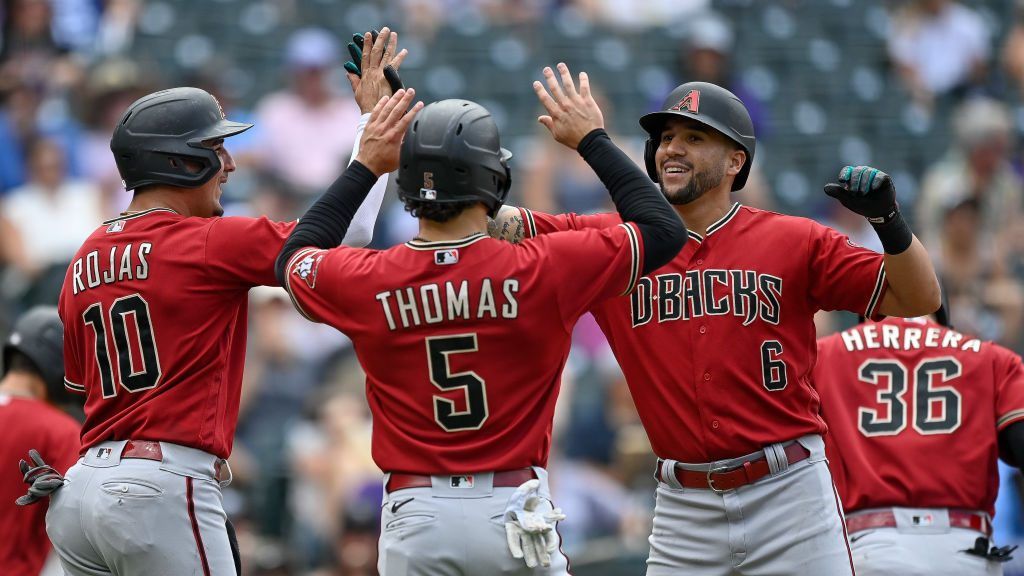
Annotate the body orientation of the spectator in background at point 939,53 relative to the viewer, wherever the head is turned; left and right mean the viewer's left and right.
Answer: facing the viewer

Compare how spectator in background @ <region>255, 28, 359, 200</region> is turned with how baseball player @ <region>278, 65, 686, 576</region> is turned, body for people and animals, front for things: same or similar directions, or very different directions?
very different directions

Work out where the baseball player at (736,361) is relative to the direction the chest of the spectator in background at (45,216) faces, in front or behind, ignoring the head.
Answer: in front

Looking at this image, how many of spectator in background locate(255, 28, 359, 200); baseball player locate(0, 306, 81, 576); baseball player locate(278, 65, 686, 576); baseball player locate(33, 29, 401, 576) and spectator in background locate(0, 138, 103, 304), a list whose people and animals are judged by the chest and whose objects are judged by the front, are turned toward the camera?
2

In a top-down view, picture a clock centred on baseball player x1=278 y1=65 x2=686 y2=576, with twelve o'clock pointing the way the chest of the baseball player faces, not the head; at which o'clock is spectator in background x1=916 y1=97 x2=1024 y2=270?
The spectator in background is roughly at 1 o'clock from the baseball player.

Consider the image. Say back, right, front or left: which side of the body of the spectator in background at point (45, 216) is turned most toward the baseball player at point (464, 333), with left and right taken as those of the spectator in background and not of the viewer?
front

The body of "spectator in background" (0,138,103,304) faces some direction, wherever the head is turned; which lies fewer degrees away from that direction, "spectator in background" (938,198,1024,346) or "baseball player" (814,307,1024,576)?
the baseball player

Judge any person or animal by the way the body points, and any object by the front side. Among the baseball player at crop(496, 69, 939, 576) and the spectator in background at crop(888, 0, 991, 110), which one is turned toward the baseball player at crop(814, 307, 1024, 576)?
the spectator in background

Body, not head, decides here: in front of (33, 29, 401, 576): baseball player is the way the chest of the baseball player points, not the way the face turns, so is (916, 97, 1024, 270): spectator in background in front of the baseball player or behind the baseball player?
in front

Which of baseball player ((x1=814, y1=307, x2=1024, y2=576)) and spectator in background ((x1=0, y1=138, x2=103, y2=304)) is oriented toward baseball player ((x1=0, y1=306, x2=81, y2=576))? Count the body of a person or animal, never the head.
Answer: the spectator in background

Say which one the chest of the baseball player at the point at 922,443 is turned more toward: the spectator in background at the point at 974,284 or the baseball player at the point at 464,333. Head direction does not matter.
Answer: the spectator in background

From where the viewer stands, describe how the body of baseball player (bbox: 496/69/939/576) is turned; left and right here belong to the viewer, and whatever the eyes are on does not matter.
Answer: facing the viewer and to the left of the viewer

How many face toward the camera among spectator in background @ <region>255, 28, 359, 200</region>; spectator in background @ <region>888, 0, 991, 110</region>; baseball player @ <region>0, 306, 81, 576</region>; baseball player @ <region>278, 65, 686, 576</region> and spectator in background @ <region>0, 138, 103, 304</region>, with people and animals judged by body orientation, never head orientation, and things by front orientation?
3

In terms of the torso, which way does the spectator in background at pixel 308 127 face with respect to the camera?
toward the camera

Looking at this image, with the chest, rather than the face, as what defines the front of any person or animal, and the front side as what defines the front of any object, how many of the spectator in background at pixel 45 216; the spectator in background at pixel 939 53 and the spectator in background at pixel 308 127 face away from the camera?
0

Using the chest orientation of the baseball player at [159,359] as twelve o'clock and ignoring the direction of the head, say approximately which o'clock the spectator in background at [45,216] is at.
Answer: The spectator in background is roughly at 10 o'clock from the baseball player.

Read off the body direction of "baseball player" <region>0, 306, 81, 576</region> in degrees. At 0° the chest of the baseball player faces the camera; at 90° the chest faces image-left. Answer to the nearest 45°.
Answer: approximately 225°

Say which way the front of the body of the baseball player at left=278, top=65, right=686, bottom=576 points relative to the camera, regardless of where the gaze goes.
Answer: away from the camera

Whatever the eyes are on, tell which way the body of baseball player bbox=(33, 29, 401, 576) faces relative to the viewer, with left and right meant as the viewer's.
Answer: facing away from the viewer and to the right of the viewer
